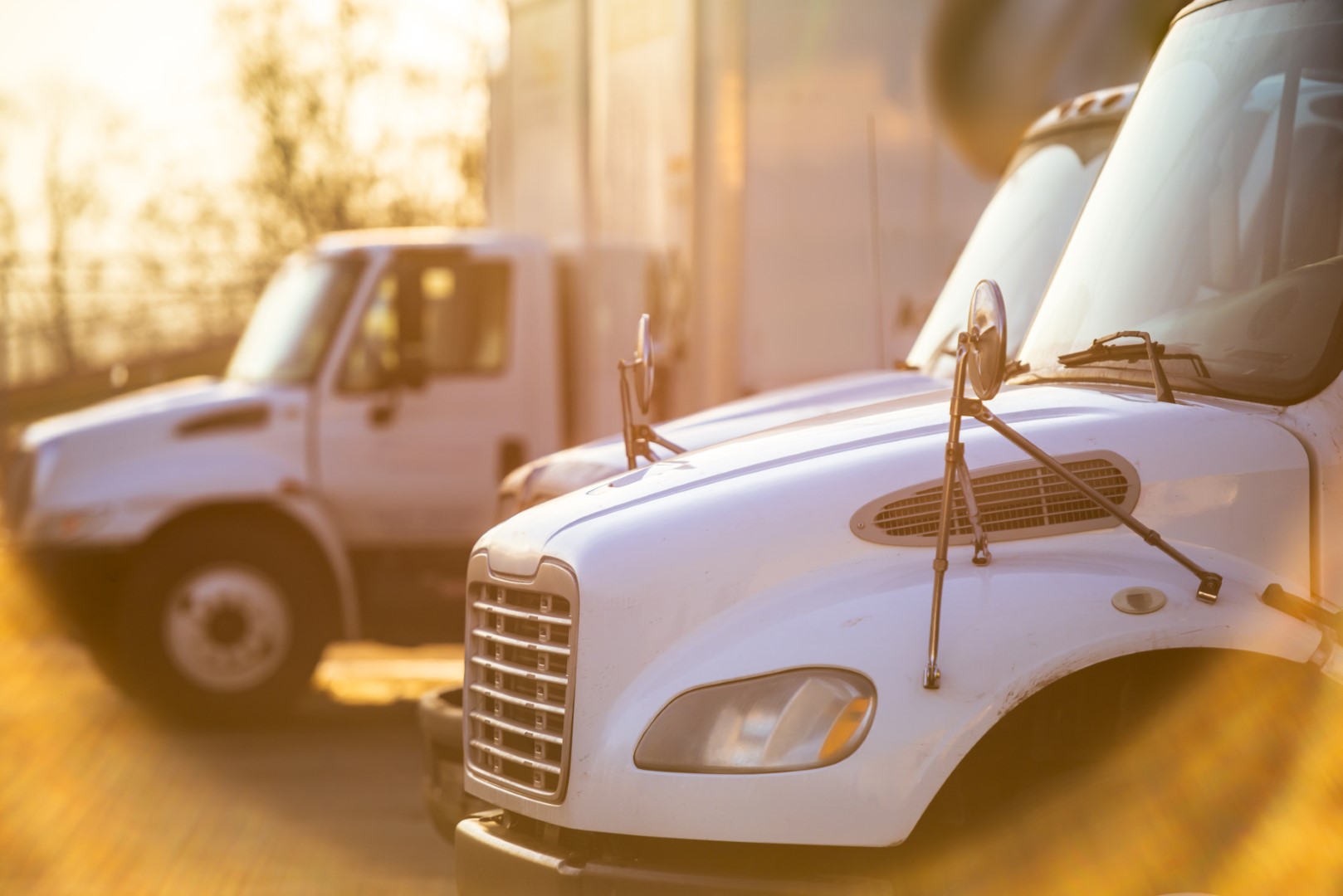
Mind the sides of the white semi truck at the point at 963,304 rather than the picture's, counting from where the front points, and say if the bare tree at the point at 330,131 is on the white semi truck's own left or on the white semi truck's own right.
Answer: on the white semi truck's own right

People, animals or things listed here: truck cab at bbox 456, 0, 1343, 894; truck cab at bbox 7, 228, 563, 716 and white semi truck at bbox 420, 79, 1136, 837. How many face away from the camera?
0

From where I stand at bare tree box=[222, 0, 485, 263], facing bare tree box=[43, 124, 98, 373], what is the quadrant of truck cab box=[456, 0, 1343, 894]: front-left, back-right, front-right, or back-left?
back-left

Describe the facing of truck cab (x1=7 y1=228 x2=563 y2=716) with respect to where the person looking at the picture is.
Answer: facing to the left of the viewer

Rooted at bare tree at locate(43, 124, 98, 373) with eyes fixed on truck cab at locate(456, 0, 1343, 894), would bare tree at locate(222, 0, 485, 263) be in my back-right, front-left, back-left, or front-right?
front-left

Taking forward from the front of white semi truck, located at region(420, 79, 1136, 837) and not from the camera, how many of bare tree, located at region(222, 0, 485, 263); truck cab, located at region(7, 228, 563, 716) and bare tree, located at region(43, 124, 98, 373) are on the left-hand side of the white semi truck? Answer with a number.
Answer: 0

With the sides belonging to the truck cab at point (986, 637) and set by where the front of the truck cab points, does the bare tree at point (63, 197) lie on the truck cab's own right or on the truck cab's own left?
on the truck cab's own right

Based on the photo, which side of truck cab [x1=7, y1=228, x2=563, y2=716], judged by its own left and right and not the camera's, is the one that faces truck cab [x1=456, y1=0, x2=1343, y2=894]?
left

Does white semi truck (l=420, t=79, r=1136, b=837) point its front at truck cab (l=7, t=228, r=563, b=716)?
no

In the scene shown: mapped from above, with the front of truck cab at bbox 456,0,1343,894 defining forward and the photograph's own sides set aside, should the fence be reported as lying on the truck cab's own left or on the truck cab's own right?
on the truck cab's own right

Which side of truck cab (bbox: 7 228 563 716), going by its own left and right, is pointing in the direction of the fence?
right

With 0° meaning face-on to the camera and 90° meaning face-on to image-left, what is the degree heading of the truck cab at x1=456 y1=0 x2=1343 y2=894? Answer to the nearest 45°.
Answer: approximately 45°

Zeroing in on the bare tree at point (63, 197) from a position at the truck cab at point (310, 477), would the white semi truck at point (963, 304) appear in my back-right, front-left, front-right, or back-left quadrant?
back-right

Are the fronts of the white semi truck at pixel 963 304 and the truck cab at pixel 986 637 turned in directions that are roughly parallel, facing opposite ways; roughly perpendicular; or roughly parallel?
roughly parallel
